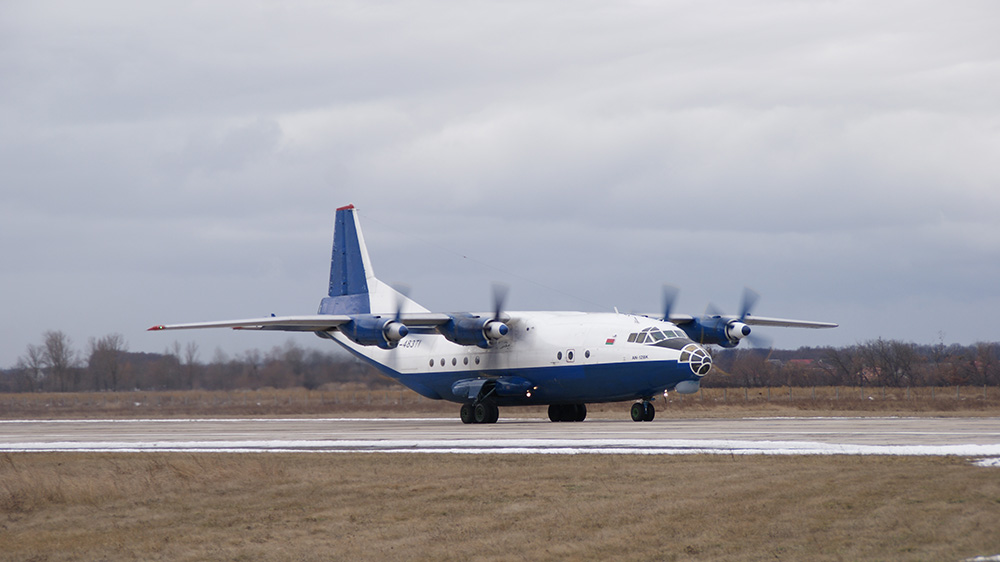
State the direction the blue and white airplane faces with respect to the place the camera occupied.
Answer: facing the viewer and to the right of the viewer
